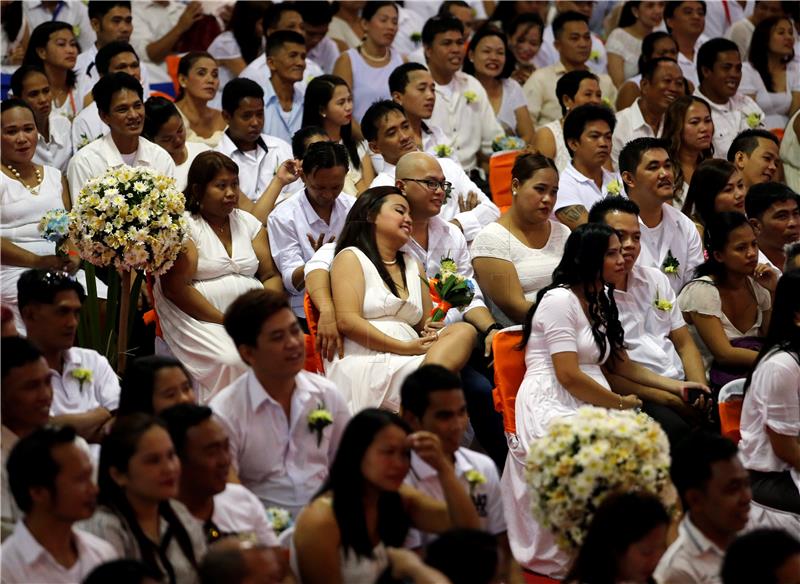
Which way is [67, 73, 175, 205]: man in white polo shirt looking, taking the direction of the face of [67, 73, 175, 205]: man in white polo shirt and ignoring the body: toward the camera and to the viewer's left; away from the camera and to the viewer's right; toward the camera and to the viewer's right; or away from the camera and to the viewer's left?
toward the camera and to the viewer's right

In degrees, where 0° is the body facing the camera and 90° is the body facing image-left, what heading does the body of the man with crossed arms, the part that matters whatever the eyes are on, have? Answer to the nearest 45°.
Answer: approximately 315°

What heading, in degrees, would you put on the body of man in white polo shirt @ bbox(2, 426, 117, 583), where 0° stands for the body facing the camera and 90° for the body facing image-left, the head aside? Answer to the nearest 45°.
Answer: approximately 315°

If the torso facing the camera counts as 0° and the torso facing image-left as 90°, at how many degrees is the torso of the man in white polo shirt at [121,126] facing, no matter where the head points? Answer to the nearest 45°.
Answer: approximately 315°

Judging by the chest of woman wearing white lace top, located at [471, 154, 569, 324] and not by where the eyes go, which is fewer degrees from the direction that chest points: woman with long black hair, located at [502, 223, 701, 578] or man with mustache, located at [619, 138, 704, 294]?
the woman with long black hair

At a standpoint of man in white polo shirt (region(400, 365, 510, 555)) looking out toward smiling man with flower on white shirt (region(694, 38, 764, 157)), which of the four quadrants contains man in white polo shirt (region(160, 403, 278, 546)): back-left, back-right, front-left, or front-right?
back-left

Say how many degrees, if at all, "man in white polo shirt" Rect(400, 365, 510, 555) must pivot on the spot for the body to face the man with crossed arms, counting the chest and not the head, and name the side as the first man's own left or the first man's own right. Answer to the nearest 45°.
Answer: approximately 135° to the first man's own left

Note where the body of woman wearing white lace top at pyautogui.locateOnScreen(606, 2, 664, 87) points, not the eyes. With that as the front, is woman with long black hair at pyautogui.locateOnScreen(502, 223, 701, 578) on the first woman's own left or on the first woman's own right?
on the first woman's own right

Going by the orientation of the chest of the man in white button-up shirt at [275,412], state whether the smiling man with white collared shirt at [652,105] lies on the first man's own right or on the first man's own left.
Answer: on the first man's own left

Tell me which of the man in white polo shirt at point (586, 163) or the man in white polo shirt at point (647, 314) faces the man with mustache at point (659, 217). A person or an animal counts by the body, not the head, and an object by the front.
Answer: the man in white polo shirt at point (586, 163)

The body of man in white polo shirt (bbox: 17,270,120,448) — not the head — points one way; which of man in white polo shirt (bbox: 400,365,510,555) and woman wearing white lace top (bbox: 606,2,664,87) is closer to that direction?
the man in white polo shirt

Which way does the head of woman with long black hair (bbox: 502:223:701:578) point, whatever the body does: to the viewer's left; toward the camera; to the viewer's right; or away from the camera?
to the viewer's right
